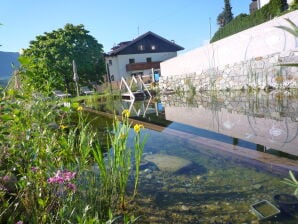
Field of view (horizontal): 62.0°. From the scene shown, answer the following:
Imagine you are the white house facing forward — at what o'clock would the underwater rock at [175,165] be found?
The underwater rock is roughly at 12 o'clock from the white house.

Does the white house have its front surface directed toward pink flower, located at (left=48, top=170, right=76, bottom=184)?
yes

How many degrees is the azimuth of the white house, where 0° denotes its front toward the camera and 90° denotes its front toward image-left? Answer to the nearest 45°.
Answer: approximately 0°

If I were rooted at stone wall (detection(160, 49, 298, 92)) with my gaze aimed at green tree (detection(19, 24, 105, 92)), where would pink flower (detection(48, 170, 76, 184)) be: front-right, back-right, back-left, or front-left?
back-left

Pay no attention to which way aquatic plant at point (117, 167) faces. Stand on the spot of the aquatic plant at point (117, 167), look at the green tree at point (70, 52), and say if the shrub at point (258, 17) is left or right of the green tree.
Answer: right

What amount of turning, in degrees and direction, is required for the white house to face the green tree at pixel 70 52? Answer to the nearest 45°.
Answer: approximately 45° to its right
